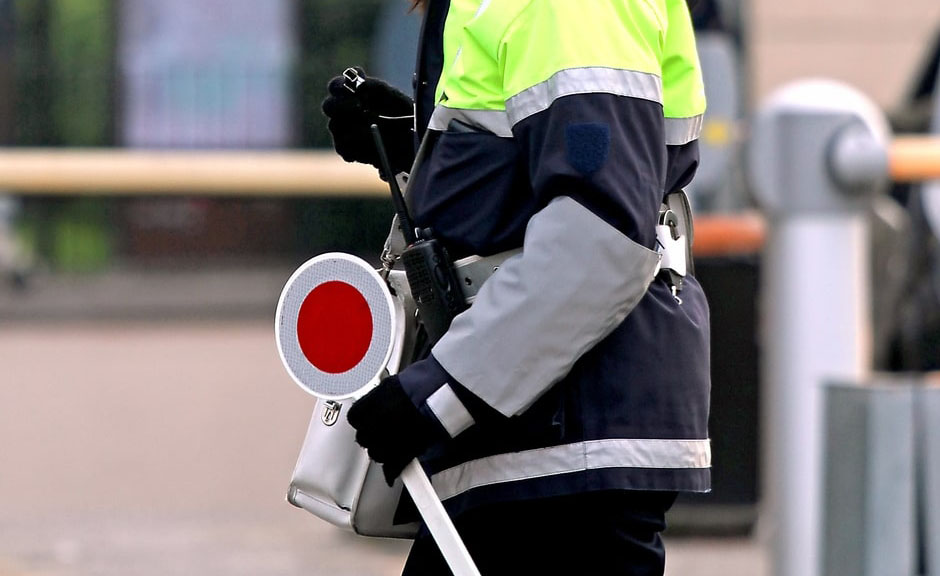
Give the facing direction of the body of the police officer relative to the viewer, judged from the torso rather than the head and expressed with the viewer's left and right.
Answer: facing to the left of the viewer

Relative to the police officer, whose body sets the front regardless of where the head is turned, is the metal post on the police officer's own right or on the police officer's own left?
on the police officer's own right

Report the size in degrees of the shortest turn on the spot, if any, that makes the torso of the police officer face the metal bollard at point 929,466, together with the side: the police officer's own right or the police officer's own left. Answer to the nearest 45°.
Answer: approximately 135° to the police officer's own right
